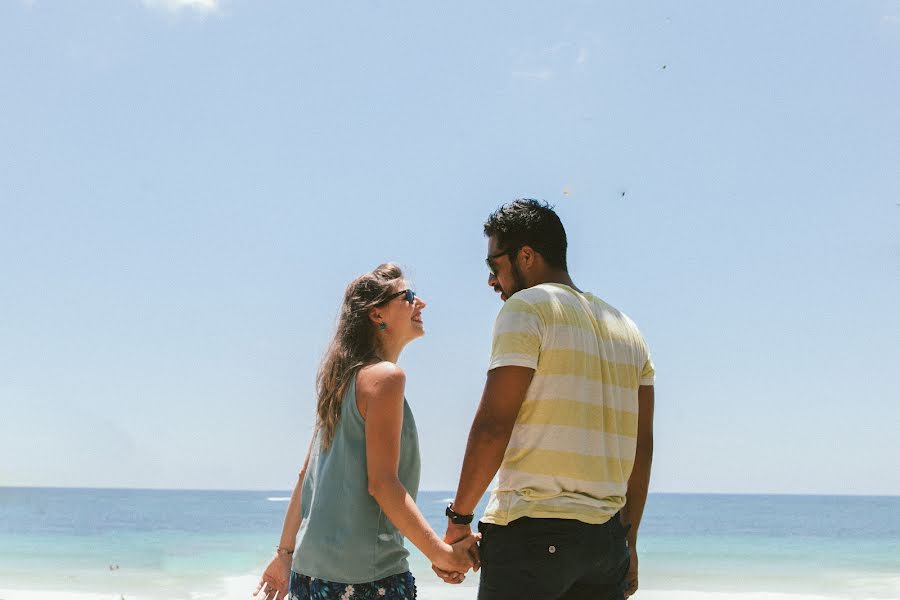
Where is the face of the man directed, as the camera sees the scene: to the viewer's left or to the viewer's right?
to the viewer's left

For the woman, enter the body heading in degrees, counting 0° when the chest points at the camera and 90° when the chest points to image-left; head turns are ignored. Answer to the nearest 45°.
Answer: approximately 225°

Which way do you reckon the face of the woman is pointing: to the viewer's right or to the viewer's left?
to the viewer's right

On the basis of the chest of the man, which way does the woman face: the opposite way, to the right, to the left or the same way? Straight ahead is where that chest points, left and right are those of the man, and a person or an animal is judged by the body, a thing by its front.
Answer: to the right

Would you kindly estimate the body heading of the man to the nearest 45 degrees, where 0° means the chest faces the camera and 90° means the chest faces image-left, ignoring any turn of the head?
approximately 135°
